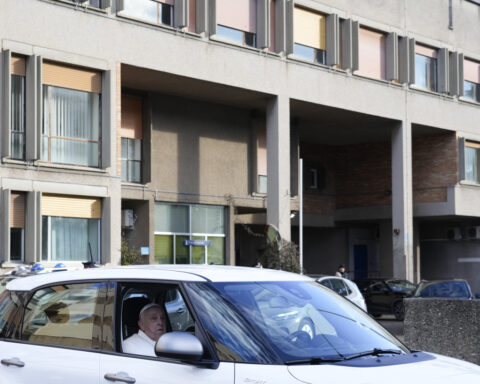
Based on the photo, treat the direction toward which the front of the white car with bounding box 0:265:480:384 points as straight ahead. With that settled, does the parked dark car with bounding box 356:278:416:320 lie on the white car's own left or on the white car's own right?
on the white car's own left

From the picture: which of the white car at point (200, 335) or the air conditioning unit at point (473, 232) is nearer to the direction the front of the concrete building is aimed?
the white car

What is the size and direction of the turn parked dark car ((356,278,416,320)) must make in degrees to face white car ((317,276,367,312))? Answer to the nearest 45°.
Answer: approximately 45° to its right

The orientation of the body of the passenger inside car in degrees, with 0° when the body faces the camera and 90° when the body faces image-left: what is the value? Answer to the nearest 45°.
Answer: approximately 315°

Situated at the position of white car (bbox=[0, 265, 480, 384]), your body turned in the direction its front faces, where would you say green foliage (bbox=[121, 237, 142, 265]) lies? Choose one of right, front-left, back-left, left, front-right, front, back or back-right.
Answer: back-left

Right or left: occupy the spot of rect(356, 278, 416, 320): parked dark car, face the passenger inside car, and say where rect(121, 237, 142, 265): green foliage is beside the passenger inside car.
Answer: right

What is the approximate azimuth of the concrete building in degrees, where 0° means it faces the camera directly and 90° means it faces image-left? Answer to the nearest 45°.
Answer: approximately 315°

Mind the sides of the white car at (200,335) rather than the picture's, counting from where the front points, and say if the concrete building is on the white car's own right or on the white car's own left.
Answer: on the white car's own left
